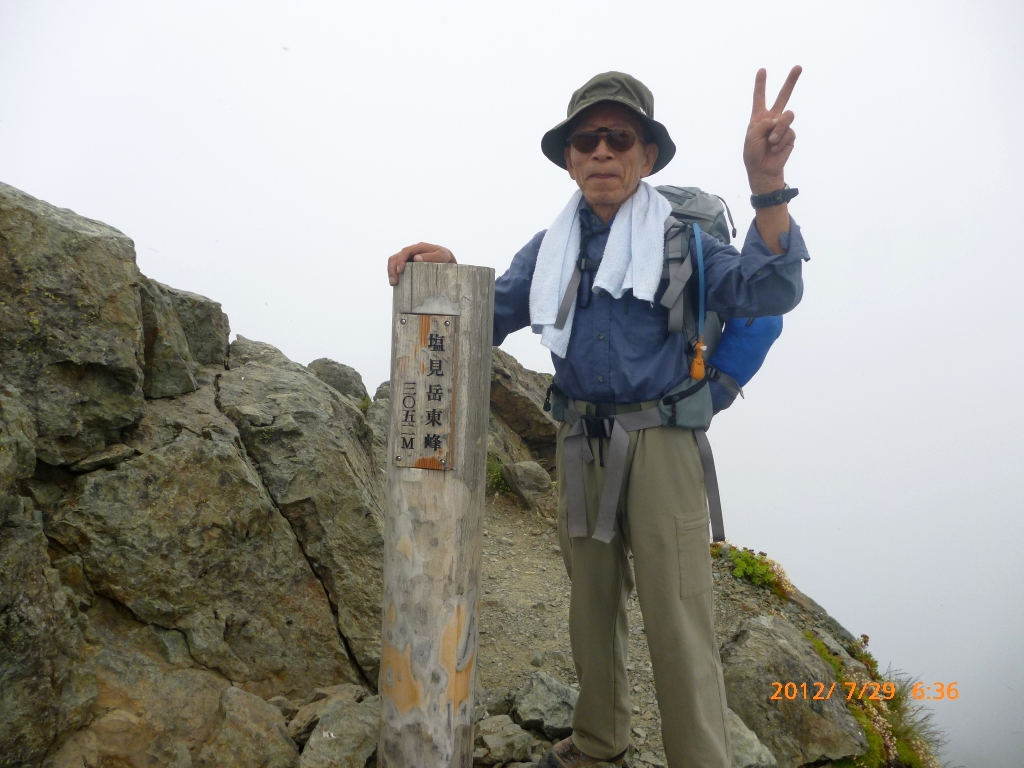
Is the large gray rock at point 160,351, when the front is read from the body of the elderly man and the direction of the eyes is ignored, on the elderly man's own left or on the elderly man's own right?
on the elderly man's own right

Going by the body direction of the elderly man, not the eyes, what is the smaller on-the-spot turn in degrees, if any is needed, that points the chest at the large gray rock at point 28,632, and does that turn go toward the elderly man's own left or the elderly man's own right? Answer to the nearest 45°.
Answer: approximately 45° to the elderly man's own right

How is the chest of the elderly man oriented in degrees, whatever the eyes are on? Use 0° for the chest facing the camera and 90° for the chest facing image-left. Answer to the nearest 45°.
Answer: approximately 45°

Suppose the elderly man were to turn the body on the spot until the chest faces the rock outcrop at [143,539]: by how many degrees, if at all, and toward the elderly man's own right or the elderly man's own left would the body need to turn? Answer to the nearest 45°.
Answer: approximately 45° to the elderly man's own right

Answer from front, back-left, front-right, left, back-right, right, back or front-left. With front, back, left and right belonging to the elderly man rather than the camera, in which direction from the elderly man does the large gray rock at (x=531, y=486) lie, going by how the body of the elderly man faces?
back-right
